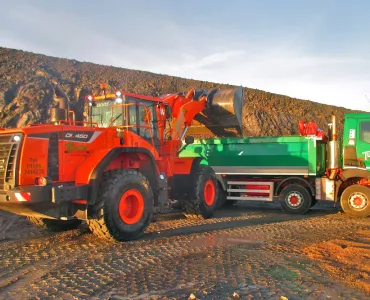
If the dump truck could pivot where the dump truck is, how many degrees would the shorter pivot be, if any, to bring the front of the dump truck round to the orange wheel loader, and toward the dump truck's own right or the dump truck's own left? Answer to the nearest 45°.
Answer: approximately 135° to the dump truck's own right

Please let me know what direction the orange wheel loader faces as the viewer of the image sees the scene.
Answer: facing away from the viewer and to the right of the viewer

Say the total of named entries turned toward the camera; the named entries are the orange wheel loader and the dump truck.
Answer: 0

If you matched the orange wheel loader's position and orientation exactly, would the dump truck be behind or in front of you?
in front

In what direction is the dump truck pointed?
to the viewer's right
